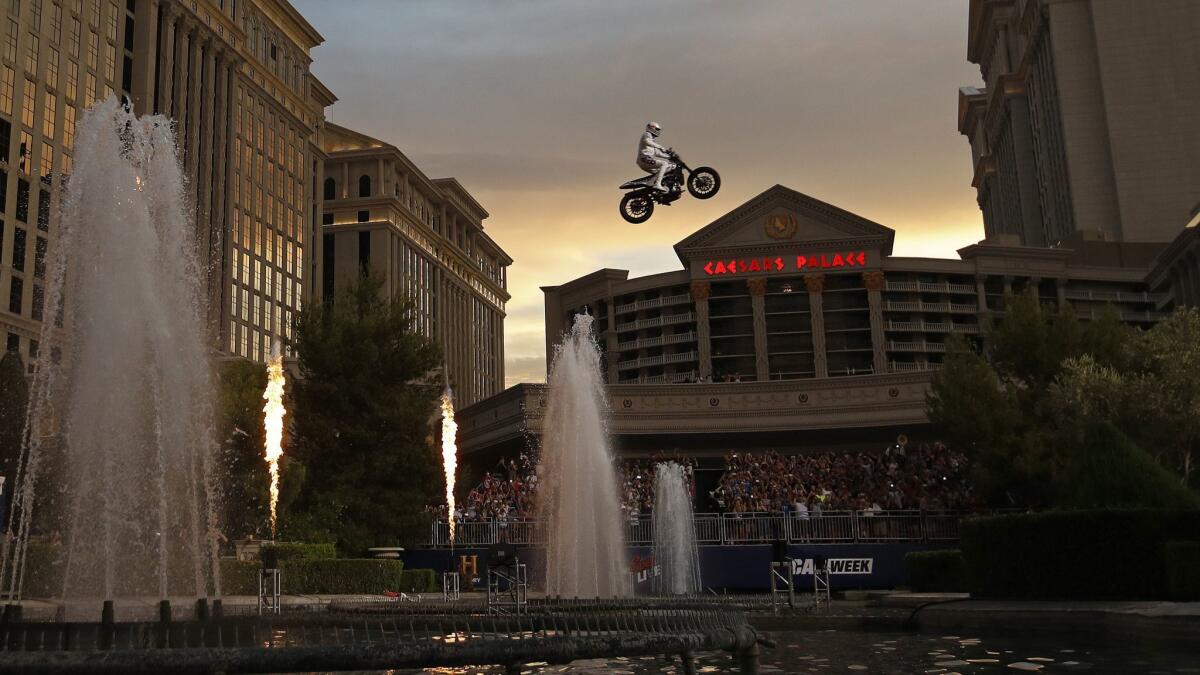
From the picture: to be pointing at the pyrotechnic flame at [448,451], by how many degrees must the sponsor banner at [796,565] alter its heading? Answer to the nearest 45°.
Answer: approximately 135° to its right

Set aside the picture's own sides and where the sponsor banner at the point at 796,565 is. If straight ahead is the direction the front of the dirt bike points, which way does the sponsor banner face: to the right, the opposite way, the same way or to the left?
to the right

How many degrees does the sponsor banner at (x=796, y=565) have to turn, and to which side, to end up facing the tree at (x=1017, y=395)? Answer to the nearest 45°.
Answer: approximately 135° to its left

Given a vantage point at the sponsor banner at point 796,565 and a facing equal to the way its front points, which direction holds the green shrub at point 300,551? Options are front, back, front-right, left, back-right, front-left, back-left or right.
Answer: right

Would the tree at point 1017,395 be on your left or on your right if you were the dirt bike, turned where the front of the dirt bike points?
on your left

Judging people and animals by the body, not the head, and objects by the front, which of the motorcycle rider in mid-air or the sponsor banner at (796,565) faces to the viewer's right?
the motorcycle rider in mid-air

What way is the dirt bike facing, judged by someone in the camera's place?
facing to the right of the viewer

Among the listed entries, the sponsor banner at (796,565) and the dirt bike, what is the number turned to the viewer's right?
1

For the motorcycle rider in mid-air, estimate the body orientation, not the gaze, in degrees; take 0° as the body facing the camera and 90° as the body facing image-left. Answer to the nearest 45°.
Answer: approximately 270°
